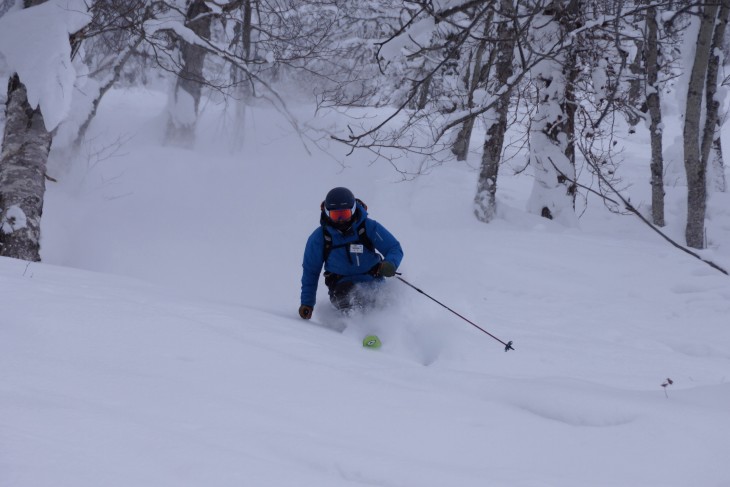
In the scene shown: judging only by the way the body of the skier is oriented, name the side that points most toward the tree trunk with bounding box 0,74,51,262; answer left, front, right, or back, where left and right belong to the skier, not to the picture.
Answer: right

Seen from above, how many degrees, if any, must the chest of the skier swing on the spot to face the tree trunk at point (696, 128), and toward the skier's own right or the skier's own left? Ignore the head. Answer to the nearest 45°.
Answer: approximately 135° to the skier's own left

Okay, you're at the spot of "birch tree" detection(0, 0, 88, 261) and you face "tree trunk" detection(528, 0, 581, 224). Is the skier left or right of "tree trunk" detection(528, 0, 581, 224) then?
right

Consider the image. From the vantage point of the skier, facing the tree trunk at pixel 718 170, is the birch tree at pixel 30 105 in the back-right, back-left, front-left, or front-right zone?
back-left

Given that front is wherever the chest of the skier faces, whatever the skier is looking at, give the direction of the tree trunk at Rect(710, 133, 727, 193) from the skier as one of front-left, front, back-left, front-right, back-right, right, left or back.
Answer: back-left

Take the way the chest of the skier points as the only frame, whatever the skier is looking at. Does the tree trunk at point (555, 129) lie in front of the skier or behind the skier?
behind

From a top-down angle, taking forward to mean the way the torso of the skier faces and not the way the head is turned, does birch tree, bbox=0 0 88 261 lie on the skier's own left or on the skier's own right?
on the skier's own right

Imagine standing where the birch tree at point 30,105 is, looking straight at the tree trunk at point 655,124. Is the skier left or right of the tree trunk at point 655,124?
right

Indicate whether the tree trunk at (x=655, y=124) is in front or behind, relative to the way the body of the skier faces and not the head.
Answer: behind

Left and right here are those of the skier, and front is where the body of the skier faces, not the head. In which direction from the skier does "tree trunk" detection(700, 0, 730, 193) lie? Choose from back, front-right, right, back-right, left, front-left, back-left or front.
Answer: back-left

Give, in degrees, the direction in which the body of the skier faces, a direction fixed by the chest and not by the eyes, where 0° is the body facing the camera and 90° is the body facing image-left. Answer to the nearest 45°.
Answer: approximately 0°
